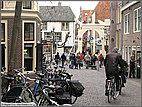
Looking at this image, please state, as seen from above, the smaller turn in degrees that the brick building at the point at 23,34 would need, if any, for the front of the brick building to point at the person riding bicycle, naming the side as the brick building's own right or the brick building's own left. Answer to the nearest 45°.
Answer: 0° — it already faces them

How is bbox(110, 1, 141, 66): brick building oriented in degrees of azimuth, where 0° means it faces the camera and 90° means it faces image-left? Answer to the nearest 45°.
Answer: approximately 45°

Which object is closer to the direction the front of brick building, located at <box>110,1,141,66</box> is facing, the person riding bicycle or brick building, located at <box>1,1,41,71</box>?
the brick building

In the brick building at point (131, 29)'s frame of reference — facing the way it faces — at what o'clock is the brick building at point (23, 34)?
the brick building at point (23, 34) is roughly at 12 o'clock from the brick building at point (131, 29).

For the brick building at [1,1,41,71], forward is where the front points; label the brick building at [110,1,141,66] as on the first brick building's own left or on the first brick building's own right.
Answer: on the first brick building's own left
